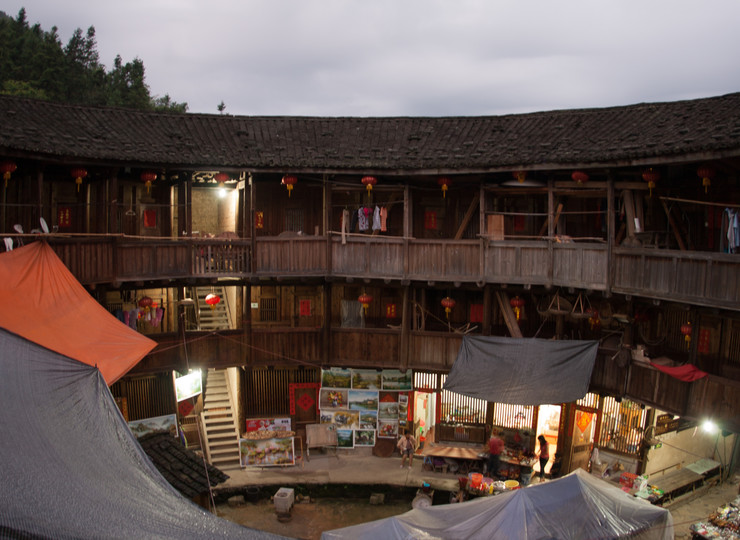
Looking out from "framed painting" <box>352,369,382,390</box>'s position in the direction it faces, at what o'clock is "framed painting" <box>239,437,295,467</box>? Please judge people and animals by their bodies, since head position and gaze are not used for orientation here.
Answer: "framed painting" <box>239,437,295,467</box> is roughly at 2 o'clock from "framed painting" <box>352,369,382,390</box>.

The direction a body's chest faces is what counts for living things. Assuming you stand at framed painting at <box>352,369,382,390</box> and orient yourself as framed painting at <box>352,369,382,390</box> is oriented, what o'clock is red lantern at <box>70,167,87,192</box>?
The red lantern is roughly at 2 o'clock from the framed painting.

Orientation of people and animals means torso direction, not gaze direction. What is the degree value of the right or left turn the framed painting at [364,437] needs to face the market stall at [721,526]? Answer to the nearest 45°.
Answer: approximately 45° to its left

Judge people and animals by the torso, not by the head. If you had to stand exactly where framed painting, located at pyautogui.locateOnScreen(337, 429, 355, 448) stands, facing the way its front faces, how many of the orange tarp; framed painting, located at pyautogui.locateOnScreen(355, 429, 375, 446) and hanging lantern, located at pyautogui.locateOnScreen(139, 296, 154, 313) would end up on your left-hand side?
1

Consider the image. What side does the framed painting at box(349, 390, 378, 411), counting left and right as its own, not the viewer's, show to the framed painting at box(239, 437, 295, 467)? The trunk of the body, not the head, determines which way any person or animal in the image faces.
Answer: right
